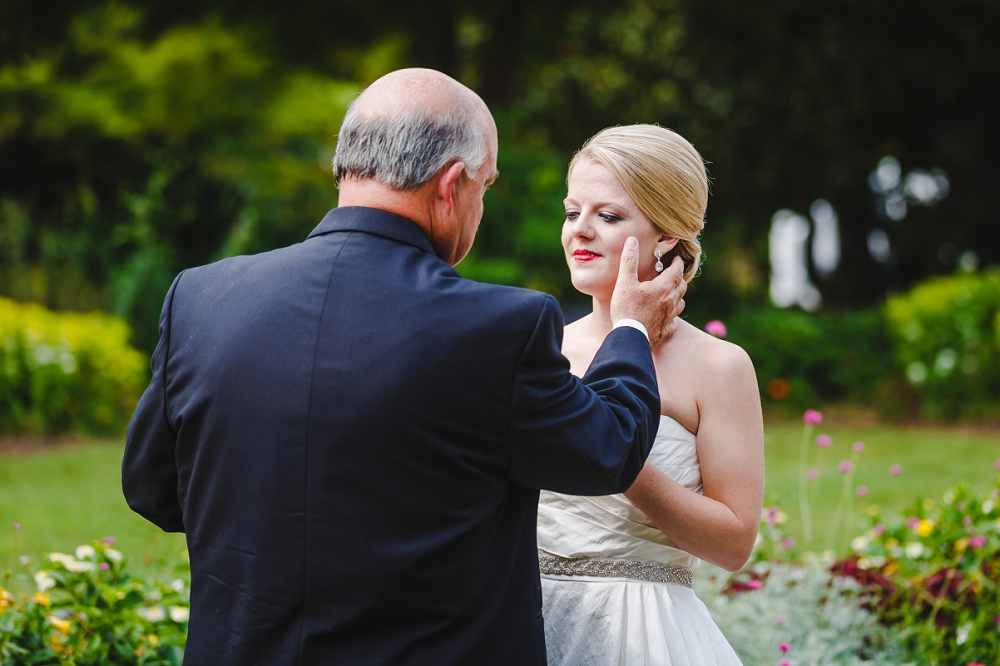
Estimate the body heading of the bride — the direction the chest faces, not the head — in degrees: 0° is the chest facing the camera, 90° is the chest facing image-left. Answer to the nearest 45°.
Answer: approximately 45°

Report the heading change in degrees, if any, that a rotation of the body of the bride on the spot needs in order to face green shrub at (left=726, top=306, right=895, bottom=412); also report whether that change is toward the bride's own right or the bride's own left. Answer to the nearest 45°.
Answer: approximately 135° to the bride's own right

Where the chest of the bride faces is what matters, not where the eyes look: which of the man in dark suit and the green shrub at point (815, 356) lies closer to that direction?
the man in dark suit

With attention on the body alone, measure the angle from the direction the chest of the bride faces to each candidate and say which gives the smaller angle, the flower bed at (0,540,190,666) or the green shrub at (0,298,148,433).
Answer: the flower bed

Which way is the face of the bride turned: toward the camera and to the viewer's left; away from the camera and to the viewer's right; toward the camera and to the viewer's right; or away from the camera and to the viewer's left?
toward the camera and to the viewer's left

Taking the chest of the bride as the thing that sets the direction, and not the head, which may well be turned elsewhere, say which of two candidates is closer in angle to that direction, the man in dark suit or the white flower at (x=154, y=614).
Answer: the man in dark suit

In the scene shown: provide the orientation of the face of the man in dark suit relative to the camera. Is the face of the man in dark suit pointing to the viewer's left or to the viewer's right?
to the viewer's right

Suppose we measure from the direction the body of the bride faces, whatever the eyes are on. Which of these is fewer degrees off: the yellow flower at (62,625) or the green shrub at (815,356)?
the yellow flower

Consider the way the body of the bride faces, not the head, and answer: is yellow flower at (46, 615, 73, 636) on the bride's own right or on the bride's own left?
on the bride's own right

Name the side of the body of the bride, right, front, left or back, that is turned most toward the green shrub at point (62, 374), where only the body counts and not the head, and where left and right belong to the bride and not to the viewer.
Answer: right
